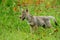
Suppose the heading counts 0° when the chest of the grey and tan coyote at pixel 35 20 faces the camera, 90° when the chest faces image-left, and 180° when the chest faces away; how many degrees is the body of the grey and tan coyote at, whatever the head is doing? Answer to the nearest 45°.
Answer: approximately 90°
